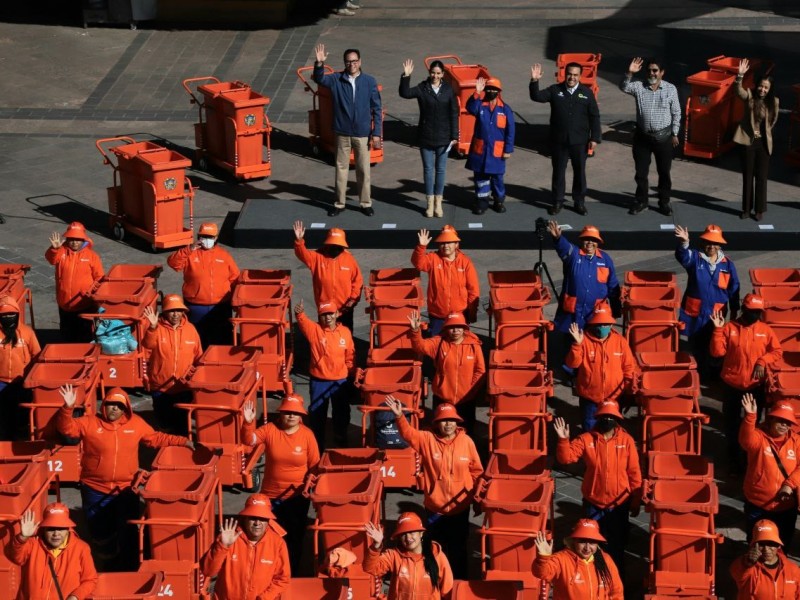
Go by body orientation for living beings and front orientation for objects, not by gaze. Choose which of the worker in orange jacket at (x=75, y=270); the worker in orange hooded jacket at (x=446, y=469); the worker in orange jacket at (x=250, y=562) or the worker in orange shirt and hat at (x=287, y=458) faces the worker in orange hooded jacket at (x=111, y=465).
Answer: the worker in orange jacket at (x=75, y=270)

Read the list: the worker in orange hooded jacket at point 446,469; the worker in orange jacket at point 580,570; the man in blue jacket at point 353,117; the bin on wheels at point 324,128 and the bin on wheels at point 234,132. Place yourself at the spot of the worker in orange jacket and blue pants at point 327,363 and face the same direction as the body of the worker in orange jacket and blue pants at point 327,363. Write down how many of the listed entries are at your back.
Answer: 3

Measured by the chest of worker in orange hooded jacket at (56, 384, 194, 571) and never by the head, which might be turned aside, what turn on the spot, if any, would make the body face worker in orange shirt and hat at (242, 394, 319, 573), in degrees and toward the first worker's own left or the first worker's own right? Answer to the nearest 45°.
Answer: approximately 90° to the first worker's own left

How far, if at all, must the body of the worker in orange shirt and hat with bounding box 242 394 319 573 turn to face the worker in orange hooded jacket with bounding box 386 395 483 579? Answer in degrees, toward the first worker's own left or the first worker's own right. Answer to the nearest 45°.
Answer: approximately 90° to the first worker's own left

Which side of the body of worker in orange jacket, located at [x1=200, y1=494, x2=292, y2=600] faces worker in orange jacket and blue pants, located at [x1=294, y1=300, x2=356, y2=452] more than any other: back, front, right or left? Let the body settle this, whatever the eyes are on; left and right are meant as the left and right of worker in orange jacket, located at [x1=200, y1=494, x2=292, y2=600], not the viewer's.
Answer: back

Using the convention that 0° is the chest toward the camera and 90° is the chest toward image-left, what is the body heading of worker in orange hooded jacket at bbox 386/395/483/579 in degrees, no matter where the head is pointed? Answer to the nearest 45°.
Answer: approximately 0°

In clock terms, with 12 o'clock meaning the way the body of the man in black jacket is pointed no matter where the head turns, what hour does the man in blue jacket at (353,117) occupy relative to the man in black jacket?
The man in blue jacket is roughly at 3 o'clock from the man in black jacket.

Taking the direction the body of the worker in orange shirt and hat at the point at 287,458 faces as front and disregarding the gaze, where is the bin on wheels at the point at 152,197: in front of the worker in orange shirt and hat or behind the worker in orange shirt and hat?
behind

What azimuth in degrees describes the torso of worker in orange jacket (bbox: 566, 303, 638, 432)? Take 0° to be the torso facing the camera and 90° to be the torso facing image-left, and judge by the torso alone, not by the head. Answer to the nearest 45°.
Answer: approximately 0°
